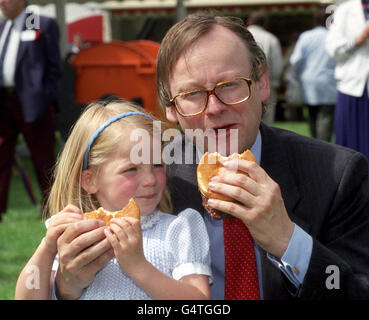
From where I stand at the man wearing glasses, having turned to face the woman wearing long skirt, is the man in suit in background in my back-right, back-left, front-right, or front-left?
front-left

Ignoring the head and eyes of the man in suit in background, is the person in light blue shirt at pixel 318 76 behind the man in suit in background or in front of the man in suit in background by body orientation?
behind

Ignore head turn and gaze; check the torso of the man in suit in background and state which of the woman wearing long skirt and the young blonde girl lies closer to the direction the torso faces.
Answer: the young blonde girl

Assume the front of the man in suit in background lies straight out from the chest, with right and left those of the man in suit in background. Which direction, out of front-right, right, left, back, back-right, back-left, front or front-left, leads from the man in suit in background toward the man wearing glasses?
front-left

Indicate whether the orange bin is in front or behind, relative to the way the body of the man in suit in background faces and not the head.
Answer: behind

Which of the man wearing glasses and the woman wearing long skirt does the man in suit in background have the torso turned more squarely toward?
the man wearing glasses

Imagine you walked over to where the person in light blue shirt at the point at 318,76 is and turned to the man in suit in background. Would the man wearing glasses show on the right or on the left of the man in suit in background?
left

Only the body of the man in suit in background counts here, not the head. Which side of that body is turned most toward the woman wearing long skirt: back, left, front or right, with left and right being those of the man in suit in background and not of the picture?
left

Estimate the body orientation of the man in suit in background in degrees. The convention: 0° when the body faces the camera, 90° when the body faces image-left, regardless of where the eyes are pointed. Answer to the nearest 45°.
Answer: approximately 45°
